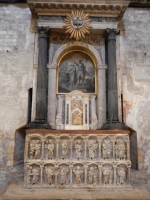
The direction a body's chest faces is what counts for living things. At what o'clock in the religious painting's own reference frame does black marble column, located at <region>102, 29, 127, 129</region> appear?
The black marble column is roughly at 10 o'clock from the religious painting.

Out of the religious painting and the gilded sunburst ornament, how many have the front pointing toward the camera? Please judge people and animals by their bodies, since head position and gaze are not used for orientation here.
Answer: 2

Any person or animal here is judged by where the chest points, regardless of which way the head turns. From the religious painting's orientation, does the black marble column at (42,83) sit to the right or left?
on its right

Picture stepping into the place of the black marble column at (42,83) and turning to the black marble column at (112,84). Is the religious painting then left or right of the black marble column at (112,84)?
left

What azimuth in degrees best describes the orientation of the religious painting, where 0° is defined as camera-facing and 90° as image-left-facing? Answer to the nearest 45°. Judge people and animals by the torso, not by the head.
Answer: approximately 0°
